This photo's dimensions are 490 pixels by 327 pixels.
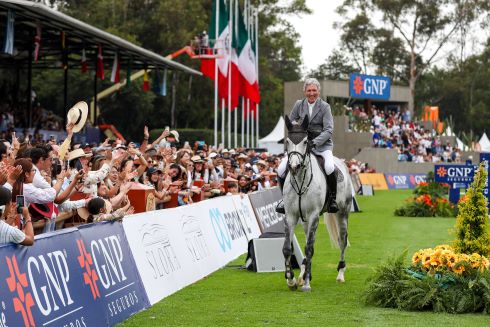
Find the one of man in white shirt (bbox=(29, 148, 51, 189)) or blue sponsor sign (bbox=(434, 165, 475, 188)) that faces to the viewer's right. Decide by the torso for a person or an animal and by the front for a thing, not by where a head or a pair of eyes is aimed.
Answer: the man in white shirt

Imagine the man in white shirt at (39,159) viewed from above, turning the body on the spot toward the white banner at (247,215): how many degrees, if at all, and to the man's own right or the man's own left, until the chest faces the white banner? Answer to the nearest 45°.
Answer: approximately 45° to the man's own left

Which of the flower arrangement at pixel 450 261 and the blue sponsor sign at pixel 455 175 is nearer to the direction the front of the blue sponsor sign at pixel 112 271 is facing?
the flower arrangement

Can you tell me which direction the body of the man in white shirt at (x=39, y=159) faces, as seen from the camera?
to the viewer's right

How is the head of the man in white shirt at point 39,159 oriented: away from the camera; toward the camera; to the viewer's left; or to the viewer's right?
to the viewer's right

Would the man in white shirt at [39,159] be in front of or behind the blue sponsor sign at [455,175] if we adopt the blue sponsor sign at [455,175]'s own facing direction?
in front

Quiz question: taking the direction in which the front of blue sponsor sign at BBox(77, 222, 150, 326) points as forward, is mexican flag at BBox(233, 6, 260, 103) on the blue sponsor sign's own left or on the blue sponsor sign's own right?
on the blue sponsor sign's own left

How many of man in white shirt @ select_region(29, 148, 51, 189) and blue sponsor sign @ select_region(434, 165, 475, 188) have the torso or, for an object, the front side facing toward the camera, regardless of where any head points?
1

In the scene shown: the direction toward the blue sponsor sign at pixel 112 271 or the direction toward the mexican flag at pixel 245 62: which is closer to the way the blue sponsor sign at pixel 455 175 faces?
the blue sponsor sign

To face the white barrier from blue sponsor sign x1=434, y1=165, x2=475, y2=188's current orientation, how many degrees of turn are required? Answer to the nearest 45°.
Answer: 0° — it already faces it

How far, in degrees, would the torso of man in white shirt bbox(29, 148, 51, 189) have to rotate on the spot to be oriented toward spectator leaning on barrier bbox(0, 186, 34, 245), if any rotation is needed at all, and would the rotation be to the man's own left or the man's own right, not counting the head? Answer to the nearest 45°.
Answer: approximately 90° to the man's own right

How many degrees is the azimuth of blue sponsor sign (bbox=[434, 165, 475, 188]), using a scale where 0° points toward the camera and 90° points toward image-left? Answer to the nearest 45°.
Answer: approximately 0°

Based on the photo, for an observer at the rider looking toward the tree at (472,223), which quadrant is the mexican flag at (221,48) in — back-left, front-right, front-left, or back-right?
back-left

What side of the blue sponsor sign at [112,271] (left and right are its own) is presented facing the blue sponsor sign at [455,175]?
left
